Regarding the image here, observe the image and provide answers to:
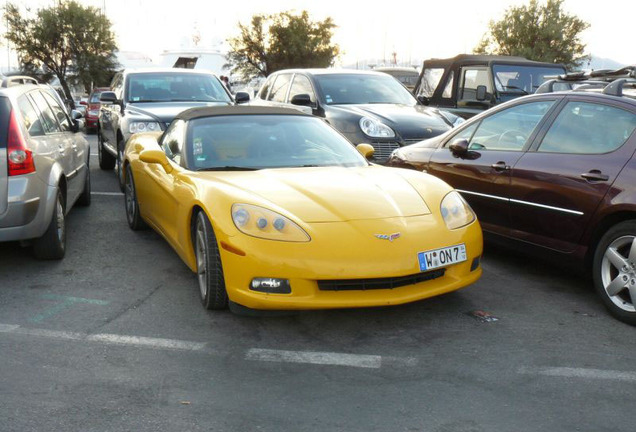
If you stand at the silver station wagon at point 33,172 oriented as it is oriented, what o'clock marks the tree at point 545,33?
The tree is roughly at 12 o'clock from the silver station wagon.

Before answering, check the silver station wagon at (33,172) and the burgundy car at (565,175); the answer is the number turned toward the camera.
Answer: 0

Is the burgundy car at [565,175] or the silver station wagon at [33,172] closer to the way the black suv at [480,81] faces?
the burgundy car

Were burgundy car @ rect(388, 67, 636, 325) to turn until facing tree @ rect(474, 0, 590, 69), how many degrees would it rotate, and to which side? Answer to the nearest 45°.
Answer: approximately 45° to its right

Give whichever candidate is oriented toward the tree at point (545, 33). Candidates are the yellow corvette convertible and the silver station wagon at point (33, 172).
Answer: the silver station wagon

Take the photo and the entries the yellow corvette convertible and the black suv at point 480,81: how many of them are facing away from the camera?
0

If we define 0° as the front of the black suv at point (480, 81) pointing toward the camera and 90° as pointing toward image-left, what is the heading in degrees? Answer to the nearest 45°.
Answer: approximately 315°

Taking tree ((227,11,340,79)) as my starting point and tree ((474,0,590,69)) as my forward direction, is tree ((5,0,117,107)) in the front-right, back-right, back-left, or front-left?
back-right

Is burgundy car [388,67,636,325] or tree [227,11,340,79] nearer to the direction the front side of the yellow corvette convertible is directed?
the burgundy car

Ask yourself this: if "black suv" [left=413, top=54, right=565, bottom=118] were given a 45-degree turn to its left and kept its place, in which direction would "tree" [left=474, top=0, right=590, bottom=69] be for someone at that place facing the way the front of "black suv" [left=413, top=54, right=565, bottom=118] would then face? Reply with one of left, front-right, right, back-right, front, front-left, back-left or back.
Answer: left

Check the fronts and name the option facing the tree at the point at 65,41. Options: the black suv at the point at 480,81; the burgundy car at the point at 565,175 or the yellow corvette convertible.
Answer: the burgundy car

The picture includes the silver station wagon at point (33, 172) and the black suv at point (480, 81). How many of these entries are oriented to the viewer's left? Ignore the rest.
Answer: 0

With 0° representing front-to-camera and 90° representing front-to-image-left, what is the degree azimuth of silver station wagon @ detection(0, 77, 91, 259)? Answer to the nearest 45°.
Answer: approximately 225°

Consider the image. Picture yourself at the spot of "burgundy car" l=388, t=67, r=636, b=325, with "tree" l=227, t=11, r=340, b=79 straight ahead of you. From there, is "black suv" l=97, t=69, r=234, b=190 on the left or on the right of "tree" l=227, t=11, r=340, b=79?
left

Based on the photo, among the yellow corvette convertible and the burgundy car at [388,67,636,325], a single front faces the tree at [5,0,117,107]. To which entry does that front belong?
the burgundy car
